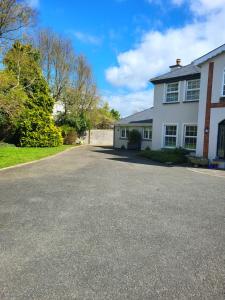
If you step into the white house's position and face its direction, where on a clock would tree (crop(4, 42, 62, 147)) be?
The tree is roughly at 2 o'clock from the white house.

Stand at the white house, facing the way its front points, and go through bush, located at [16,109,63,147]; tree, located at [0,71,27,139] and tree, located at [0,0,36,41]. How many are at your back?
0

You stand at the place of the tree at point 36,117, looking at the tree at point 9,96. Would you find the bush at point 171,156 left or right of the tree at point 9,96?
left

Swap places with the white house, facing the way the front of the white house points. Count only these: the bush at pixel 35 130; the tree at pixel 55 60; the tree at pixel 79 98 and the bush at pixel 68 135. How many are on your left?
0

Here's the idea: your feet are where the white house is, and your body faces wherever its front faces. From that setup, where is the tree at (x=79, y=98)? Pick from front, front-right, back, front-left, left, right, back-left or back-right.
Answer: right

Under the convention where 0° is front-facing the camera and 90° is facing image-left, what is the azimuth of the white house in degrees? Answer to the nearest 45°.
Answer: approximately 45°

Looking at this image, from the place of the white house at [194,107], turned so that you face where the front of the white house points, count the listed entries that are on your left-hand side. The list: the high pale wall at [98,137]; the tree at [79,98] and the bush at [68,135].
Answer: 0

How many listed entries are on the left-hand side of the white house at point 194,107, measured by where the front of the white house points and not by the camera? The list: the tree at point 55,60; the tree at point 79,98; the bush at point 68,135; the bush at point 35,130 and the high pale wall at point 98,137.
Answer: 0

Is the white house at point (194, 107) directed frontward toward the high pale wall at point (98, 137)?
no

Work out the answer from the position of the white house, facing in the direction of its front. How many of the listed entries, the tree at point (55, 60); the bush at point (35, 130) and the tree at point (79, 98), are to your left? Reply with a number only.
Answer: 0

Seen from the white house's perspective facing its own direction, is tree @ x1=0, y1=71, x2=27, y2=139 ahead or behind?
ahead
